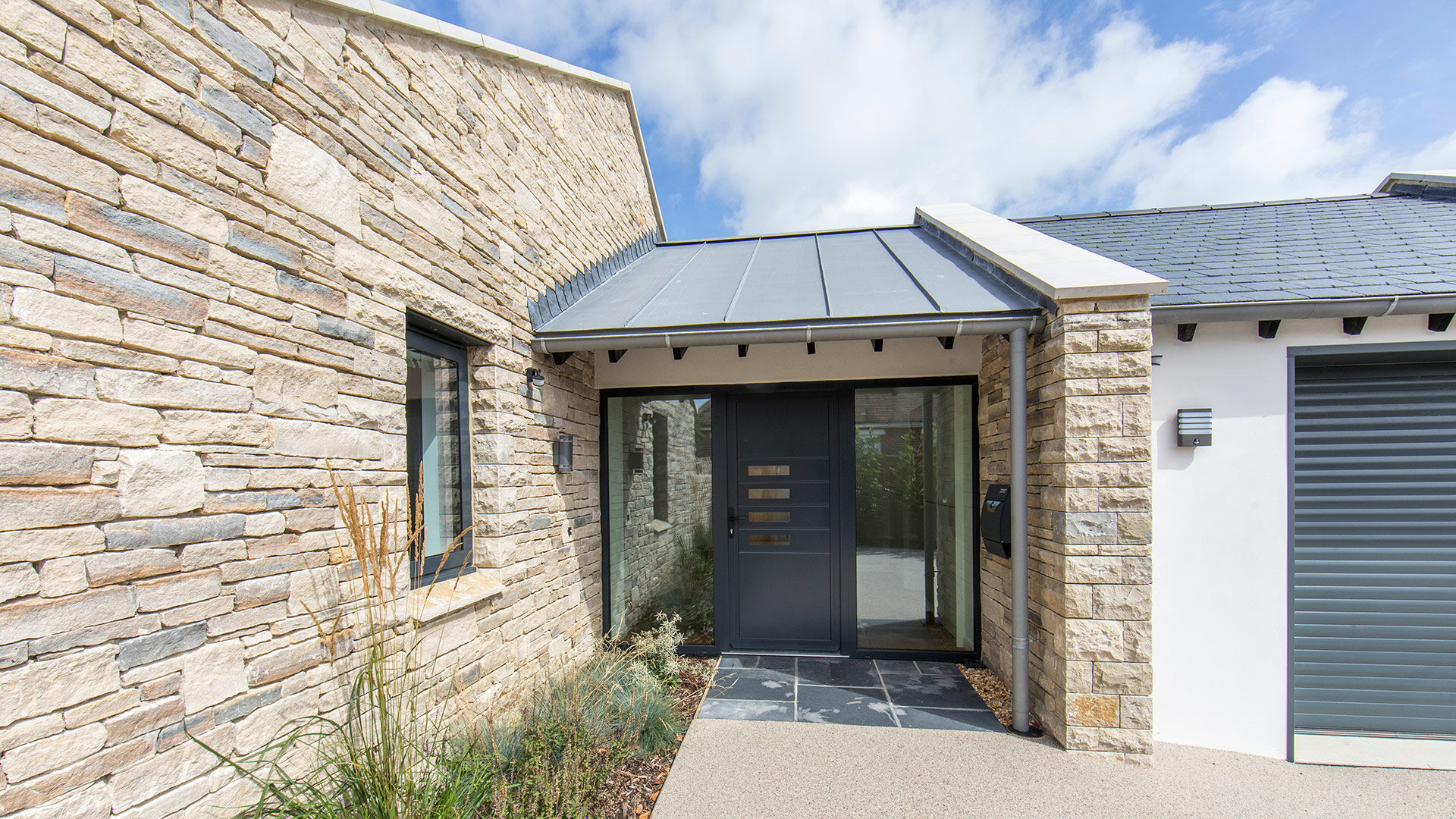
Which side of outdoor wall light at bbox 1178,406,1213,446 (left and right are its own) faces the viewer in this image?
front

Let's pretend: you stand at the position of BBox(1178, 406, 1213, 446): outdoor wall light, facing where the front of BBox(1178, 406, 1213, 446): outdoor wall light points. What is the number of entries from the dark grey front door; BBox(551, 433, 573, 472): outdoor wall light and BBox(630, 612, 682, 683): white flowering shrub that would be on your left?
0

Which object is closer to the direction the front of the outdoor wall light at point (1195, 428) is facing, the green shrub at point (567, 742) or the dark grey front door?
the green shrub

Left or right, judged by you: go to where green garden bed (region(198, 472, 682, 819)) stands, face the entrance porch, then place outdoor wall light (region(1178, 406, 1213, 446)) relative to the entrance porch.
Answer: right

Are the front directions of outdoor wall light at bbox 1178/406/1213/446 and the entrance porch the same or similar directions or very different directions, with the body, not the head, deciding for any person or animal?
same or similar directions

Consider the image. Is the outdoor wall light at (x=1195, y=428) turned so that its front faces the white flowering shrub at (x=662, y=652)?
no

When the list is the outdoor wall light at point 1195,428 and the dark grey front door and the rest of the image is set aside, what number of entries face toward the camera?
2

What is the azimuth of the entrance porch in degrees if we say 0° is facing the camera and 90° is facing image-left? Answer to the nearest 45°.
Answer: approximately 0°
